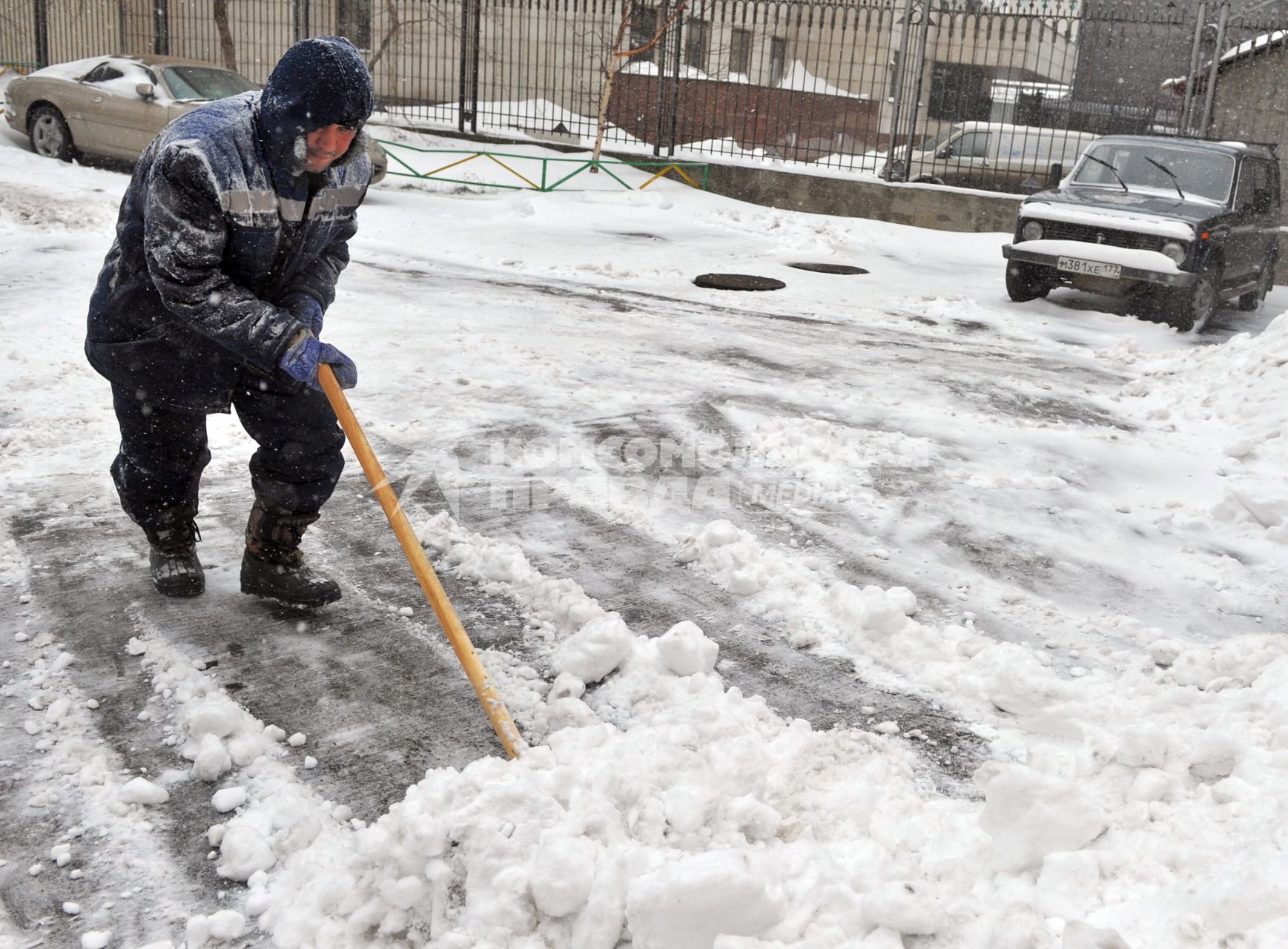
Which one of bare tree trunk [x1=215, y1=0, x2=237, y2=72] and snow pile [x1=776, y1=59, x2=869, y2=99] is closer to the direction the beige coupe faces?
the snow pile

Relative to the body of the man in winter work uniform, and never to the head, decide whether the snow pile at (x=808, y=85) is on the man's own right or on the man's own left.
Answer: on the man's own left

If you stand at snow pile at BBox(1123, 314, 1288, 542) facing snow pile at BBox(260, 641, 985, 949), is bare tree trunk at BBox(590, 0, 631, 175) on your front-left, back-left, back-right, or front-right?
back-right

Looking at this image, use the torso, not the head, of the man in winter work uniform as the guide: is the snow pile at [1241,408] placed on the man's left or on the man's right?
on the man's left

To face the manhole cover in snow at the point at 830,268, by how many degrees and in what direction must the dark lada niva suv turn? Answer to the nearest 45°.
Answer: approximately 45° to its right

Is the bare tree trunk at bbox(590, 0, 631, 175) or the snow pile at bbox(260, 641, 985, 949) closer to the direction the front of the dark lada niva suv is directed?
the snow pile

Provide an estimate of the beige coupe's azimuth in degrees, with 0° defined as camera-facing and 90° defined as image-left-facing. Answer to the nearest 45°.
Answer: approximately 315°
